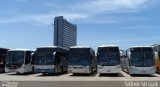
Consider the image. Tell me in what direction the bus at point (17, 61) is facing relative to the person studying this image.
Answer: facing the viewer and to the left of the viewer

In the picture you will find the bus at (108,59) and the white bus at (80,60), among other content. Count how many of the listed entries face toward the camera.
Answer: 2

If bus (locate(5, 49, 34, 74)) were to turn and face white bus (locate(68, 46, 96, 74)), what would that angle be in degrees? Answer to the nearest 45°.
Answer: approximately 90° to its left

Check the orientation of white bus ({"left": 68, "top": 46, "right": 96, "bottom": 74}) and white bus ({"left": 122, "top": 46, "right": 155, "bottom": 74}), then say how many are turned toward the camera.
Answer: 2

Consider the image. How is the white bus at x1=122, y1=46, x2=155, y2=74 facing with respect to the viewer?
toward the camera

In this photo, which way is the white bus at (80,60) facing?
toward the camera

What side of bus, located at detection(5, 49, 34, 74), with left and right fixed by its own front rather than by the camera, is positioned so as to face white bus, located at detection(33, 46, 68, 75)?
left

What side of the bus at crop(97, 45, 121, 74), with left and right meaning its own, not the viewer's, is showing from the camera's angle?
front

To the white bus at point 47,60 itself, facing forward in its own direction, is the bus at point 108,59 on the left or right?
on its left

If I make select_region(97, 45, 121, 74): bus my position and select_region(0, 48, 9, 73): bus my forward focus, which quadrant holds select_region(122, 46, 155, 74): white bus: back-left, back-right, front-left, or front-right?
back-right

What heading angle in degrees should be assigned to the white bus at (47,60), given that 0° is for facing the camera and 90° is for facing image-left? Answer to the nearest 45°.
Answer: approximately 45°

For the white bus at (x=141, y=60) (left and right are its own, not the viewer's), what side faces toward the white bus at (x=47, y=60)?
right
